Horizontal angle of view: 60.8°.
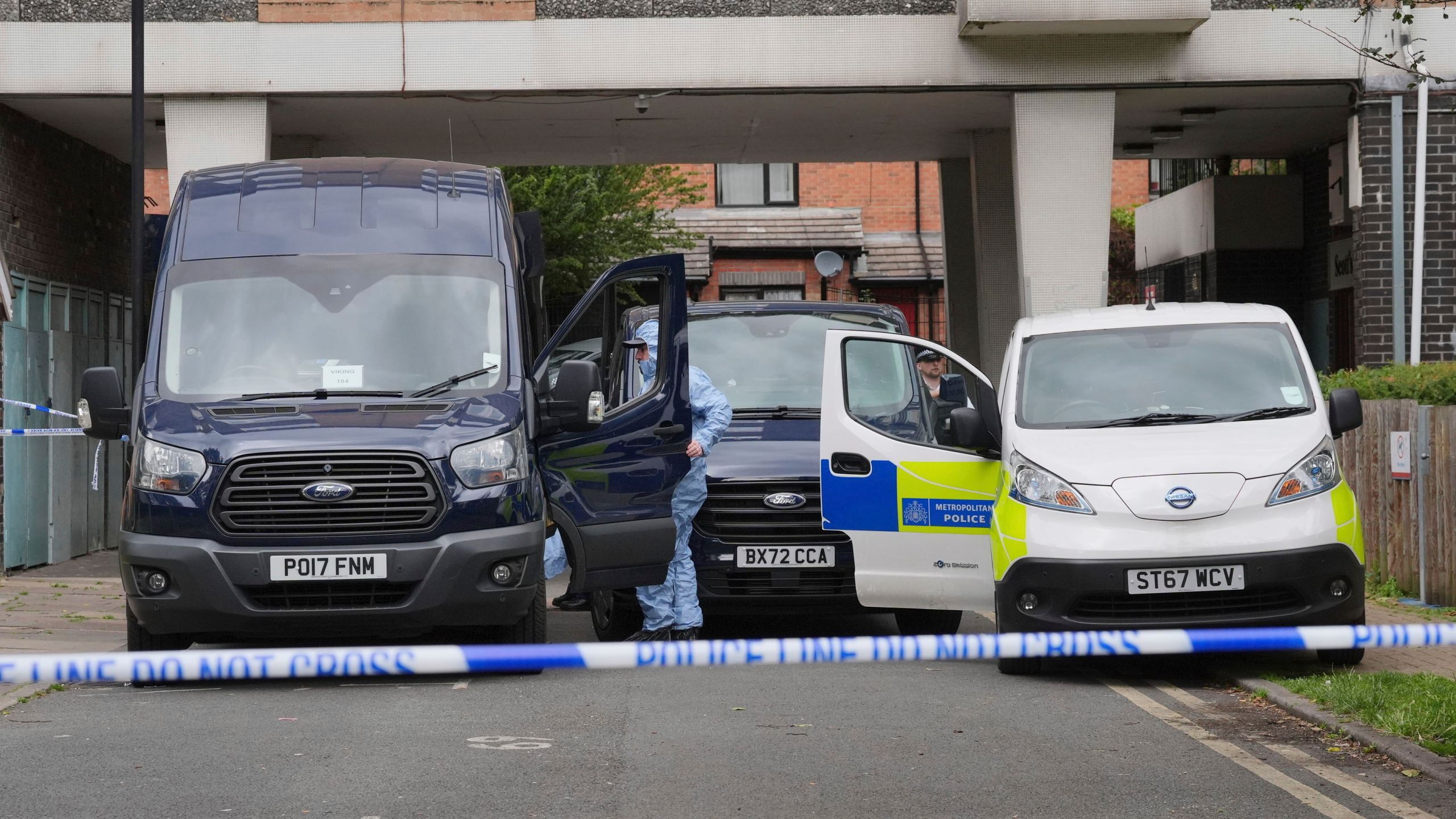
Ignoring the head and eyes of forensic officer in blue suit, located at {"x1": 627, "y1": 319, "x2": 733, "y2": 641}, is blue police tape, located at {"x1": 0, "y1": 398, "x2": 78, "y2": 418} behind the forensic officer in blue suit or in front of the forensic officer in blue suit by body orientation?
in front

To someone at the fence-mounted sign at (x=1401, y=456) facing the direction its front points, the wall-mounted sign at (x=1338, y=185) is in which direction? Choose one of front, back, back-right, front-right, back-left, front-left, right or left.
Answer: back-right

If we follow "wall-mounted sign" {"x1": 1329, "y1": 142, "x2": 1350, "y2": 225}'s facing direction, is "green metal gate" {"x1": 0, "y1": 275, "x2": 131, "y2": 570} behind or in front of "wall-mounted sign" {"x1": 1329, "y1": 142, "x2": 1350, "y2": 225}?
in front

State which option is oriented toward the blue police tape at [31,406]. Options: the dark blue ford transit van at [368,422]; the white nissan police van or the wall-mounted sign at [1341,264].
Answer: the wall-mounted sign

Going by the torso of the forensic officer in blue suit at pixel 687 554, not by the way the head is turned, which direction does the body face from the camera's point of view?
to the viewer's left

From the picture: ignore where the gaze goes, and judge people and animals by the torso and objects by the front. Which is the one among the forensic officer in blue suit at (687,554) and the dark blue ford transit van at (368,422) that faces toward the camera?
the dark blue ford transit van

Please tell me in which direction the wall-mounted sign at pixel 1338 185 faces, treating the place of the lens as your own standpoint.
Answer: facing the viewer and to the left of the viewer

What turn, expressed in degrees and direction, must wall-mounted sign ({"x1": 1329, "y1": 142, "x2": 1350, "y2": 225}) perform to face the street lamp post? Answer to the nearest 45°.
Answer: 0° — it already faces it

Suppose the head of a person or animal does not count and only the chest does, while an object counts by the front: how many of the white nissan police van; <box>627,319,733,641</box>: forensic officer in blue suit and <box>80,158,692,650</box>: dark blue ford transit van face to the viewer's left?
1

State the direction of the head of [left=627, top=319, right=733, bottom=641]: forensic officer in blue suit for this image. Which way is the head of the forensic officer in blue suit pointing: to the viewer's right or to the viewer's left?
to the viewer's left

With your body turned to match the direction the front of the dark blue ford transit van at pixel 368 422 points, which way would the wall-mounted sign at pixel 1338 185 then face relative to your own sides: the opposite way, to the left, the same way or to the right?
to the right

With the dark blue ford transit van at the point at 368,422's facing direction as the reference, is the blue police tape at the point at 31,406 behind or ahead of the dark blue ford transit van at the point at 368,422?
behind

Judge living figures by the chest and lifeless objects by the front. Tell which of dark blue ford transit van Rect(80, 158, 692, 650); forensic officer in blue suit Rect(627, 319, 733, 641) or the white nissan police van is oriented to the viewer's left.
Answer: the forensic officer in blue suit

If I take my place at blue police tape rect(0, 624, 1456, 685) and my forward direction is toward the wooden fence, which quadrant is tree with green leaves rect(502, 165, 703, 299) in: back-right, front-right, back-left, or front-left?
front-left

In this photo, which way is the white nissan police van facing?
toward the camera

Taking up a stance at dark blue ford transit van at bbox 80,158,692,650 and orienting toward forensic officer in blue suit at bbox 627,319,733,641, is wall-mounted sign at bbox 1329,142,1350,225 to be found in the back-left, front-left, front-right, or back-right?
front-left
